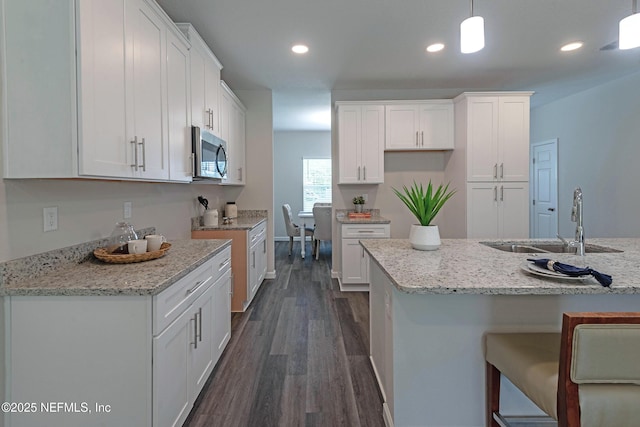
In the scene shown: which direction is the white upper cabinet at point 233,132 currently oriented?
to the viewer's right

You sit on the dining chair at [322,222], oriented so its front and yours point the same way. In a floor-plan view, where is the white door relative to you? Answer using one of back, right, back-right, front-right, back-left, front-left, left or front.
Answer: right

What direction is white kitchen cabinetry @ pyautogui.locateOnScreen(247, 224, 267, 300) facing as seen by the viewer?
to the viewer's right

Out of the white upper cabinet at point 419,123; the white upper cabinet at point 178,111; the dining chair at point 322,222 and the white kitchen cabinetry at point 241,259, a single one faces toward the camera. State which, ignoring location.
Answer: the white upper cabinet at point 419,123

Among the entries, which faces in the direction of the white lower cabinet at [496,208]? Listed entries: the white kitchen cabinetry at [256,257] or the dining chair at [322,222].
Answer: the white kitchen cabinetry

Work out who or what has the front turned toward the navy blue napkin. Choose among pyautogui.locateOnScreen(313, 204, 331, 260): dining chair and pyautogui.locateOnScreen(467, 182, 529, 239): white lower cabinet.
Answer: the white lower cabinet

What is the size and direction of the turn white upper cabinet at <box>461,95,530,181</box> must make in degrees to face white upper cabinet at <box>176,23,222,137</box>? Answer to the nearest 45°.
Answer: approximately 45° to its right

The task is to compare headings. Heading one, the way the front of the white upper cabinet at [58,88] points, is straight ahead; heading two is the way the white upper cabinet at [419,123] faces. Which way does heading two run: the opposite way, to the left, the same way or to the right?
to the right

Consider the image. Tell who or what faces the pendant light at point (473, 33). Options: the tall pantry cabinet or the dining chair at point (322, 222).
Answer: the tall pantry cabinet

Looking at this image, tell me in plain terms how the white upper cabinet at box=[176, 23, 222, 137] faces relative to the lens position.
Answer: facing to the right of the viewer

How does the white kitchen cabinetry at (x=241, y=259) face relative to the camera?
to the viewer's right
